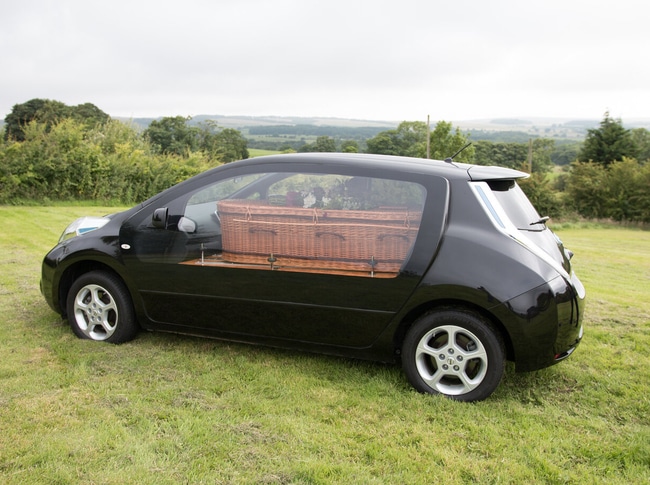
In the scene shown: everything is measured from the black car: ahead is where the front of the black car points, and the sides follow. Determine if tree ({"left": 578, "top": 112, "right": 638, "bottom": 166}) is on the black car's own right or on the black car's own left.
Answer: on the black car's own right

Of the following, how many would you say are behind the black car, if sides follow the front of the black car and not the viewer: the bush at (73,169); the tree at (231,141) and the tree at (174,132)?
0

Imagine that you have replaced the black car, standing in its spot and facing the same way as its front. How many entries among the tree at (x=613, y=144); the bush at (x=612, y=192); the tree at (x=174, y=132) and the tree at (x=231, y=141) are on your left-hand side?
0

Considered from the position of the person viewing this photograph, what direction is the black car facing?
facing away from the viewer and to the left of the viewer

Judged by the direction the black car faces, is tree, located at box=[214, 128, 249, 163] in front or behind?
in front

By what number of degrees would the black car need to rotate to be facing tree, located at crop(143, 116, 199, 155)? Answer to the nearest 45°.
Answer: approximately 45° to its right

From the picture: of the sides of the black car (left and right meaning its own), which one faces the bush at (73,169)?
front

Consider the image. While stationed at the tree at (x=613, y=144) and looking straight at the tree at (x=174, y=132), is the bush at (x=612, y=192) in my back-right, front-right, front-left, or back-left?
front-left

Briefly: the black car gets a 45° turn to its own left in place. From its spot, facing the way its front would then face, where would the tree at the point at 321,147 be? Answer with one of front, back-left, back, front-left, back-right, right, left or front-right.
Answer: right

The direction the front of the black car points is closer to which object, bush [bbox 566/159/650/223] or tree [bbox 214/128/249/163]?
the tree

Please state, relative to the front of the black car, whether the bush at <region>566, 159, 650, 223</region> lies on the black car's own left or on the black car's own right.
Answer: on the black car's own right
